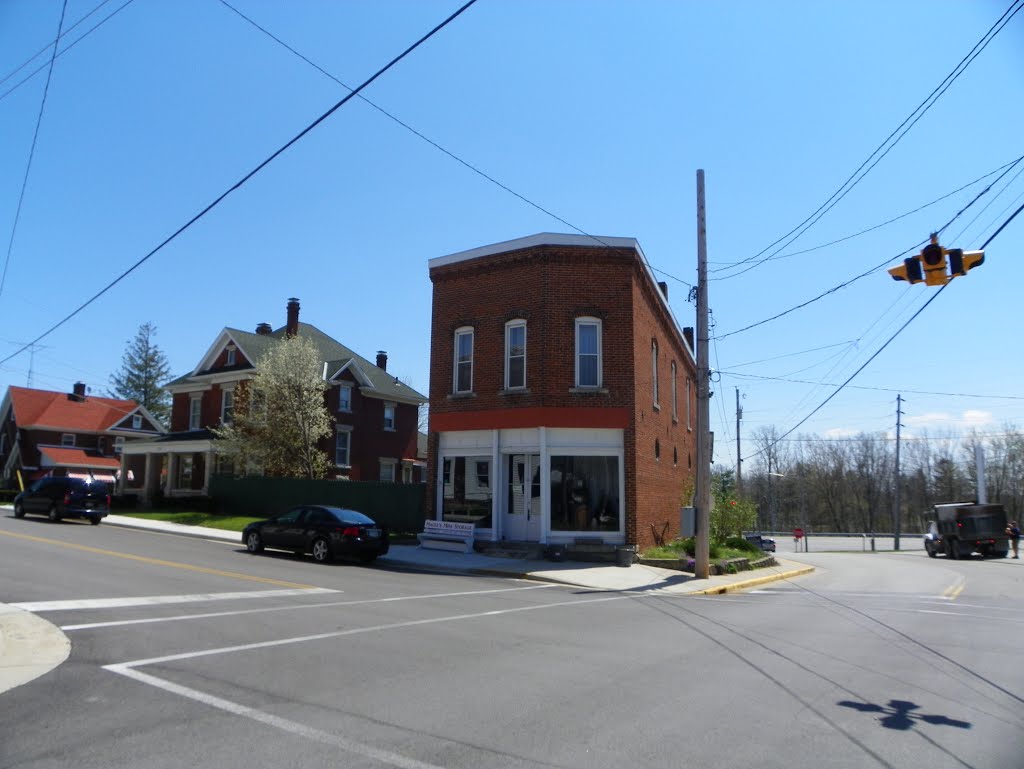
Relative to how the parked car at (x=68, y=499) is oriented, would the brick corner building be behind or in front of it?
behind

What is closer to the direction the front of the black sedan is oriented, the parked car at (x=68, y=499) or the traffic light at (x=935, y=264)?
the parked car

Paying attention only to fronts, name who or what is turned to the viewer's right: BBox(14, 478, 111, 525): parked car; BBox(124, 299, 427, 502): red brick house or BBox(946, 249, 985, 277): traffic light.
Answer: the traffic light

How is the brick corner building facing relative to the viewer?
toward the camera

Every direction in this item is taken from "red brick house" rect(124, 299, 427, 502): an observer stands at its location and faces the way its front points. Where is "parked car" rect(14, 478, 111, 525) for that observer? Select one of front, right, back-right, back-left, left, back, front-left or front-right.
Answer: front

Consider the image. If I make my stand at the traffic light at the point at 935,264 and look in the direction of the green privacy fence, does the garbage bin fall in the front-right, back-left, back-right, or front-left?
front-right

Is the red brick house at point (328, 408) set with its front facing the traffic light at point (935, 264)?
no

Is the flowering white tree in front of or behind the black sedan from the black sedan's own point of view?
in front

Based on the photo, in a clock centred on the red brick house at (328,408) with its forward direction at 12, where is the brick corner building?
The brick corner building is roughly at 10 o'clock from the red brick house.

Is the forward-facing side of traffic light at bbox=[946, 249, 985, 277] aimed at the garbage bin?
no

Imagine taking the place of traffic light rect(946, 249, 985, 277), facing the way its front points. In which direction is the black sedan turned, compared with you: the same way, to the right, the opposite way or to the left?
the opposite way

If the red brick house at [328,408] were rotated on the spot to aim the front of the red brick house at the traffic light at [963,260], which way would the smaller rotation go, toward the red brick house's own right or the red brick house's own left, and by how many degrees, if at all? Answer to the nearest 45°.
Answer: approximately 45° to the red brick house's own left

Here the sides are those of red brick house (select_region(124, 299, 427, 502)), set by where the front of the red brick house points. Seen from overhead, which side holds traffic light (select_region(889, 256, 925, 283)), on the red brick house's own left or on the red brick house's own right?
on the red brick house's own left

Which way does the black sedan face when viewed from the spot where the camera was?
facing away from the viewer and to the left of the viewer
